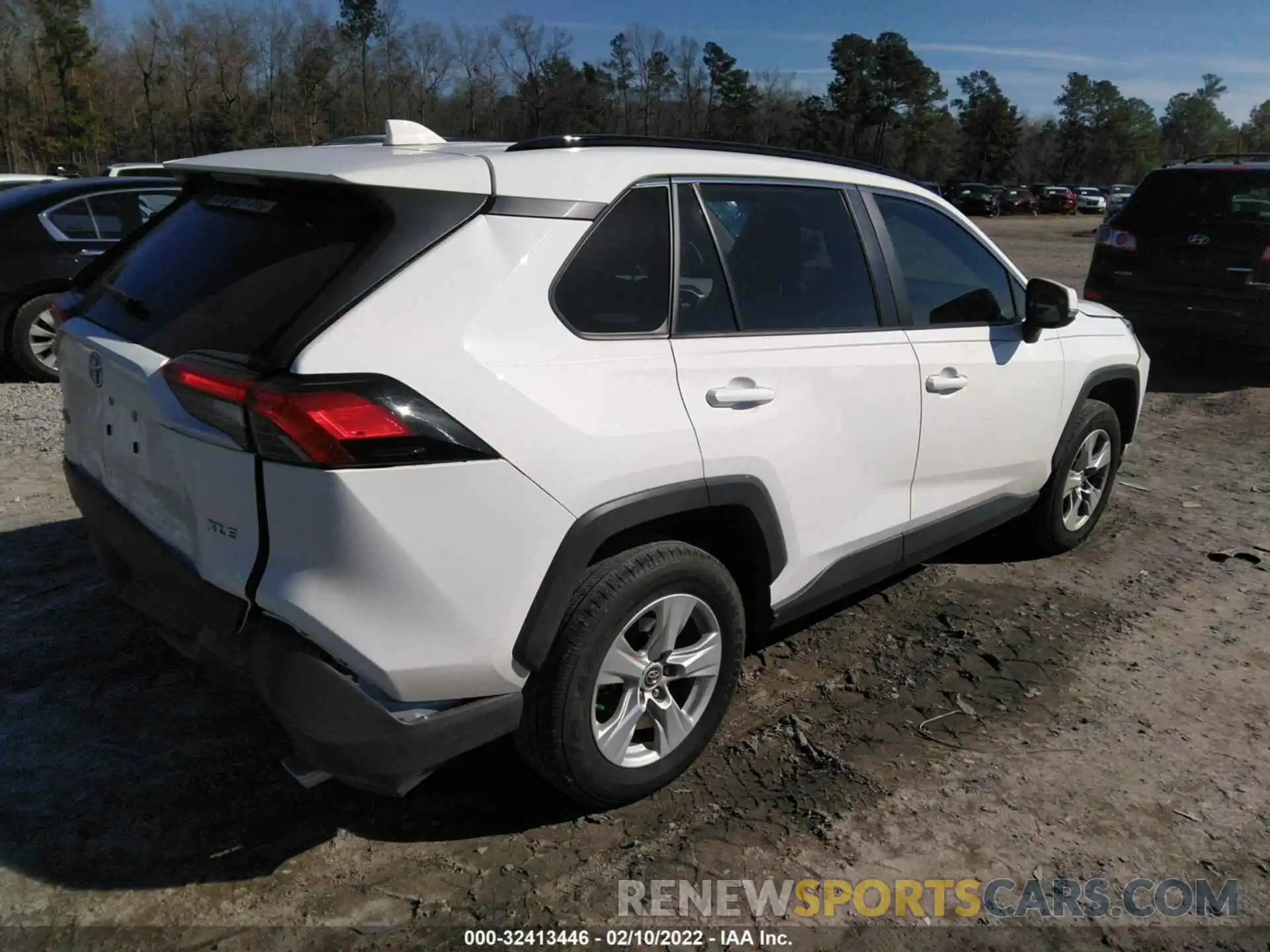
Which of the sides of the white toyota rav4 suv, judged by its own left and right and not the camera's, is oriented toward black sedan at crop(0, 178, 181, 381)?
left

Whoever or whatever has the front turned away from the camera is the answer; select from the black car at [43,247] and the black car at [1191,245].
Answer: the black car at [1191,245]

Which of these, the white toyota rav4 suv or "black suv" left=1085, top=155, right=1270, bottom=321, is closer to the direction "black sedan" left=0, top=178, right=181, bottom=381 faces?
the black suv

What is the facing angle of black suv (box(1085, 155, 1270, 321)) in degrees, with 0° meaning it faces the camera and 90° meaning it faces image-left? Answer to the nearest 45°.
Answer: approximately 180°

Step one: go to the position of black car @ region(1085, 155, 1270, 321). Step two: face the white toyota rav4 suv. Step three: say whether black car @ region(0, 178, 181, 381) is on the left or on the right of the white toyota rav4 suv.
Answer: right

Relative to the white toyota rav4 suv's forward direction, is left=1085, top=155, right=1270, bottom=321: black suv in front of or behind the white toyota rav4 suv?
in front

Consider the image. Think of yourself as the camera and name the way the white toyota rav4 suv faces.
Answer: facing away from the viewer and to the right of the viewer

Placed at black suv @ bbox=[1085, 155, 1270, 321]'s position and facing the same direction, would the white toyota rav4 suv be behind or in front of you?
behind

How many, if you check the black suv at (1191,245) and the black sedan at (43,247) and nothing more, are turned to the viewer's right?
1

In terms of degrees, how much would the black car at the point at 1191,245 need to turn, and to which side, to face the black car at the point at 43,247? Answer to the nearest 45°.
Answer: approximately 135° to its left
